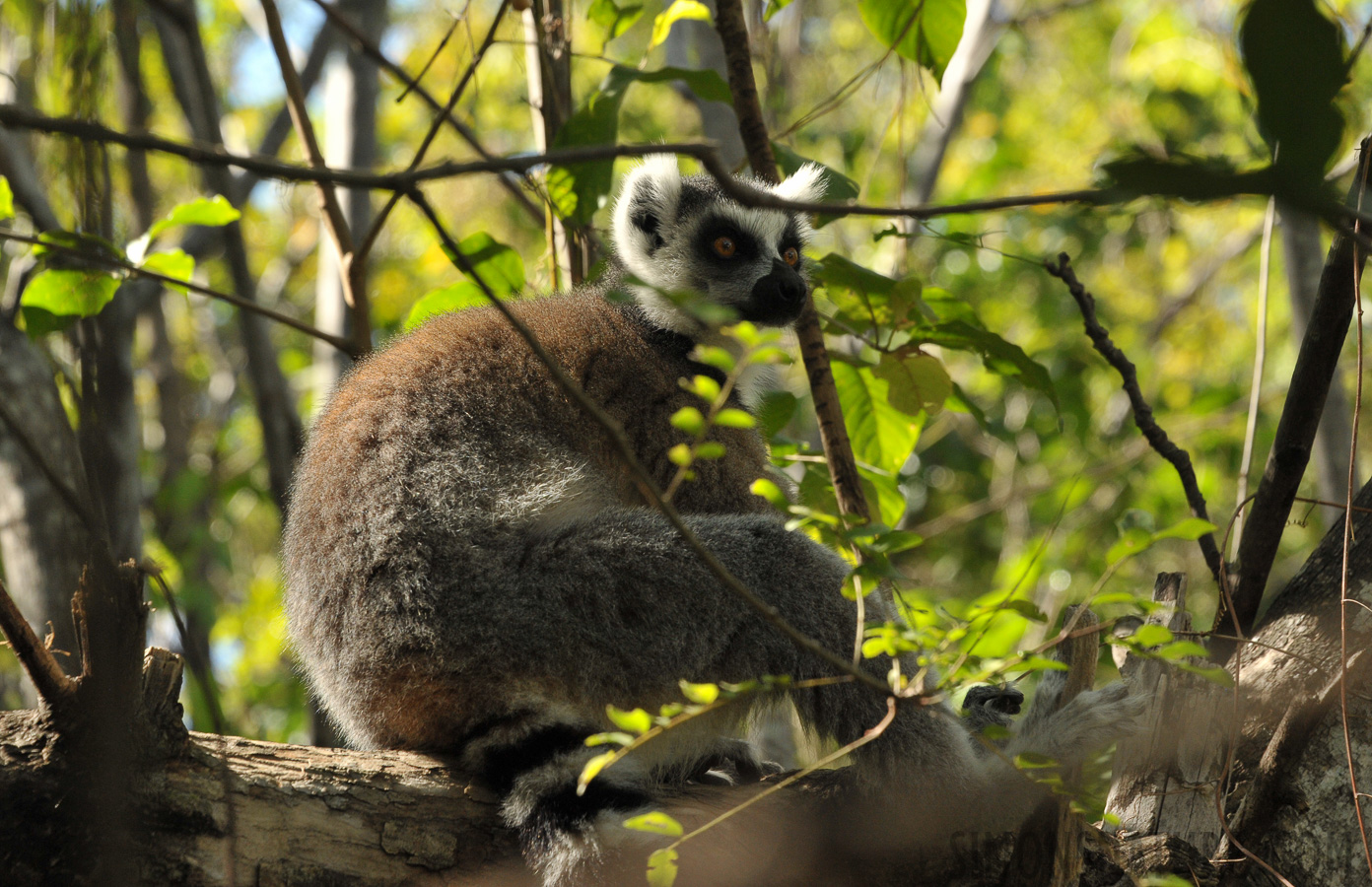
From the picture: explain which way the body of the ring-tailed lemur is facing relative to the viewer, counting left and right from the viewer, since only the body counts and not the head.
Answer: facing to the right of the viewer

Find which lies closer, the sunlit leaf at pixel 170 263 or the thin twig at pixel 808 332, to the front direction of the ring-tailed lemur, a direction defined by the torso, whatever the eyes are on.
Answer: the thin twig

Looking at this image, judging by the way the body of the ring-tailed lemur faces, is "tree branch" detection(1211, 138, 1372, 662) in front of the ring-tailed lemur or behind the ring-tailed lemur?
in front

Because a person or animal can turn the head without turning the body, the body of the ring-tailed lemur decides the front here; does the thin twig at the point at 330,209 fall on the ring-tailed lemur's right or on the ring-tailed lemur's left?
on the ring-tailed lemur's left

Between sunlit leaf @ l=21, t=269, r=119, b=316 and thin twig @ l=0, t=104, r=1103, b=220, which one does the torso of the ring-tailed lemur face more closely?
the thin twig

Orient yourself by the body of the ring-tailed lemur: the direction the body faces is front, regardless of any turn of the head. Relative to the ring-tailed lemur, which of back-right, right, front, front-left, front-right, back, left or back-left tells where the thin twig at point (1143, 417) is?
front
